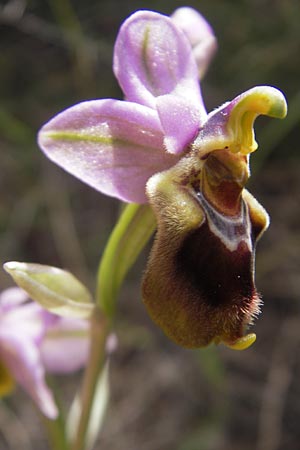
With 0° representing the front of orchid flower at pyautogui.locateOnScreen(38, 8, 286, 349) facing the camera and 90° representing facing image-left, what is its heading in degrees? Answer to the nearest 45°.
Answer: approximately 315°
